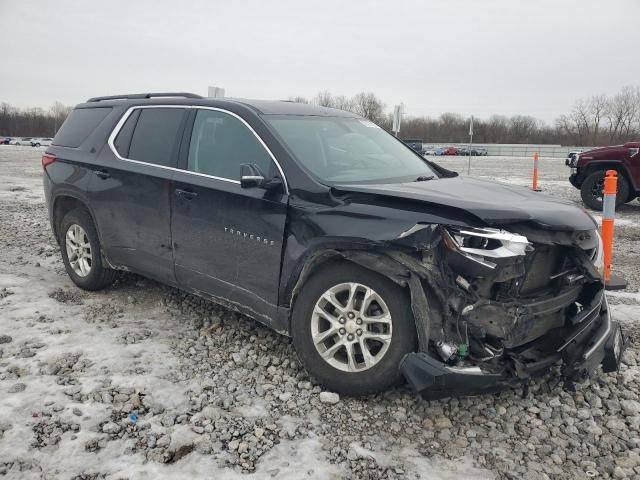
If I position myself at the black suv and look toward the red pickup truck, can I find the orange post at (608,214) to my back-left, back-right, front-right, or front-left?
front-right

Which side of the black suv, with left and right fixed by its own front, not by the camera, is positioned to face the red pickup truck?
left

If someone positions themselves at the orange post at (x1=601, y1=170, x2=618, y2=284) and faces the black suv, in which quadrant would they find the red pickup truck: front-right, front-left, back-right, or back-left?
back-right

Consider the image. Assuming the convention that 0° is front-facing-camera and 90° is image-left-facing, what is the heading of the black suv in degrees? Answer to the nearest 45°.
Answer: approximately 315°

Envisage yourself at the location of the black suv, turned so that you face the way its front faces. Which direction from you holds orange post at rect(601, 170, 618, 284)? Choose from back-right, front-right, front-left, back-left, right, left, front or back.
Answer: left
